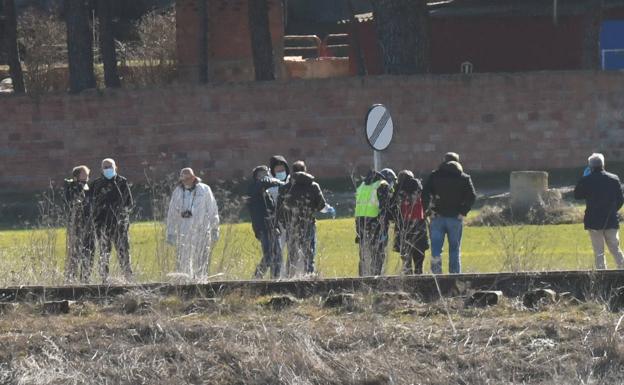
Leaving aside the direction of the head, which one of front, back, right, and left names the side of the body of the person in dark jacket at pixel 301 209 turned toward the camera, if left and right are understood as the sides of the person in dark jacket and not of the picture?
back

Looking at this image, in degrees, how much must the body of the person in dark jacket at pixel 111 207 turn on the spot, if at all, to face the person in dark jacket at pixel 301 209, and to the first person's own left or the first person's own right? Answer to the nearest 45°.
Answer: approximately 90° to the first person's own left

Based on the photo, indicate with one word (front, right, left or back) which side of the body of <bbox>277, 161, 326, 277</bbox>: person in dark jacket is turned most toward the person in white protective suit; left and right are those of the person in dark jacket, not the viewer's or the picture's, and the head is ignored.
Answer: left

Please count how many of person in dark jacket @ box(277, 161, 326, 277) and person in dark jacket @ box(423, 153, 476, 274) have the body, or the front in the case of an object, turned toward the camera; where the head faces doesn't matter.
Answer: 0

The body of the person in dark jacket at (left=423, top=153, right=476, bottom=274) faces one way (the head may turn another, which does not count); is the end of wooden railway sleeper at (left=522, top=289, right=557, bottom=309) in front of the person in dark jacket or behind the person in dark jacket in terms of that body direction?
behind

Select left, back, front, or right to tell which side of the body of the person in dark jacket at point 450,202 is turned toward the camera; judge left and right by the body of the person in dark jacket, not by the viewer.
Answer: back

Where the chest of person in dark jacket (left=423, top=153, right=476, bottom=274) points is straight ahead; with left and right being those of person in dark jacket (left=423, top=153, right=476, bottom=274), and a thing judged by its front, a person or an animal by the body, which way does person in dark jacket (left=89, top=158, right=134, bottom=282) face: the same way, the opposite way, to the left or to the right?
the opposite way

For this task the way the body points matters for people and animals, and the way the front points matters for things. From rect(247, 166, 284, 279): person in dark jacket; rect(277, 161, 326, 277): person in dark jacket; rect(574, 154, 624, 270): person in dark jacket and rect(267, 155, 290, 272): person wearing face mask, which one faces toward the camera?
the person wearing face mask

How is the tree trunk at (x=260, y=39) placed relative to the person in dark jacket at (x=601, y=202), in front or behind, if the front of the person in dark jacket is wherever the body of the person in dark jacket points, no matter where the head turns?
in front

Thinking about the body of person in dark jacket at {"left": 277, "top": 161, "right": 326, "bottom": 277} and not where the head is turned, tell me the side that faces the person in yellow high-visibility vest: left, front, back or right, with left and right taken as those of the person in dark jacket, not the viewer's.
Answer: right

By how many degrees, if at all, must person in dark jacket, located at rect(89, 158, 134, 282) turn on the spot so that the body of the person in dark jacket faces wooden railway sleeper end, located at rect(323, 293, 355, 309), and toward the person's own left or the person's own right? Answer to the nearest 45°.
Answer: approximately 45° to the person's own left

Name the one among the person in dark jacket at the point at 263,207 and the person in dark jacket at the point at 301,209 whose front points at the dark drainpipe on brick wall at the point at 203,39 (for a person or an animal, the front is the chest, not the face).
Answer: the person in dark jacket at the point at 301,209

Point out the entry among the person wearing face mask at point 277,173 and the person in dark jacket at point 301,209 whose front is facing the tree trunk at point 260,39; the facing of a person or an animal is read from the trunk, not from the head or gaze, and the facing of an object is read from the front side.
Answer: the person in dark jacket
